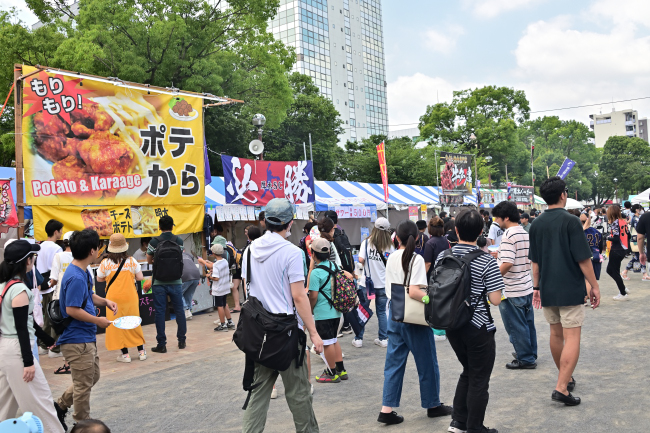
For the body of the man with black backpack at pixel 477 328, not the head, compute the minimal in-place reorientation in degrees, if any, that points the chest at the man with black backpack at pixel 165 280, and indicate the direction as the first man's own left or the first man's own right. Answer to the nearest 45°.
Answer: approximately 90° to the first man's own left

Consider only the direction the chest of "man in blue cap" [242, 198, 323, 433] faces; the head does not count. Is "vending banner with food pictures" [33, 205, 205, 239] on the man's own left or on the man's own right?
on the man's own left

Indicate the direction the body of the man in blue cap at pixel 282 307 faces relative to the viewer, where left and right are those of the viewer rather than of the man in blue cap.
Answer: facing away from the viewer and to the right of the viewer

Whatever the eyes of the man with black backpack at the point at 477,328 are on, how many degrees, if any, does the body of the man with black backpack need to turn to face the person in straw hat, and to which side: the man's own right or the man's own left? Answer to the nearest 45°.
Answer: approximately 90° to the man's own left
